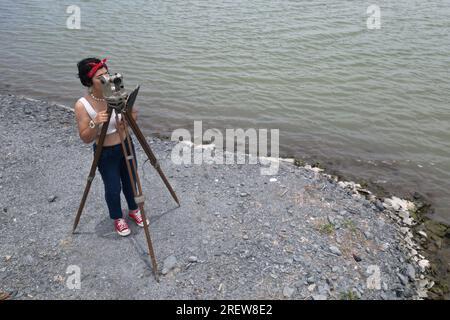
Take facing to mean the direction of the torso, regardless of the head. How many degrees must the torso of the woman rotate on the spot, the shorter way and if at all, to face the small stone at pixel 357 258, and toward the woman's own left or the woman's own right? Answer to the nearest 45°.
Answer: approximately 45° to the woman's own left

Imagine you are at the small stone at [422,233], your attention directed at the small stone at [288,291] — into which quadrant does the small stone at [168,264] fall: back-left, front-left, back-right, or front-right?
front-right

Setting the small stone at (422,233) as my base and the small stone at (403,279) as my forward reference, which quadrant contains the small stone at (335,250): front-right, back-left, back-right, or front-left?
front-right

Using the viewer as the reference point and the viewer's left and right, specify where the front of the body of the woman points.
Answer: facing the viewer and to the right of the viewer

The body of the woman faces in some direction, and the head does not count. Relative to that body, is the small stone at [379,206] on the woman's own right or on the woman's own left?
on the woman's own left
